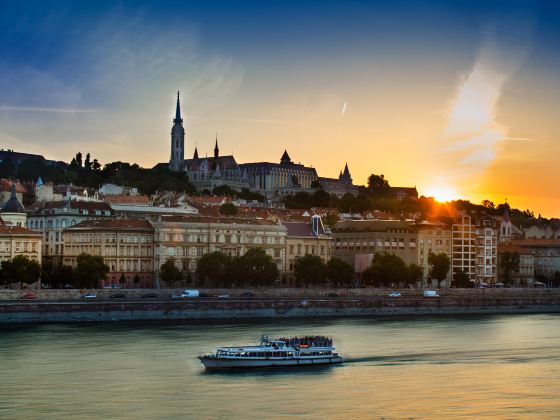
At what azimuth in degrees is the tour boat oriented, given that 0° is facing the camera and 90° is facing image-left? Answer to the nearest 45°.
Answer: approximately 90°
